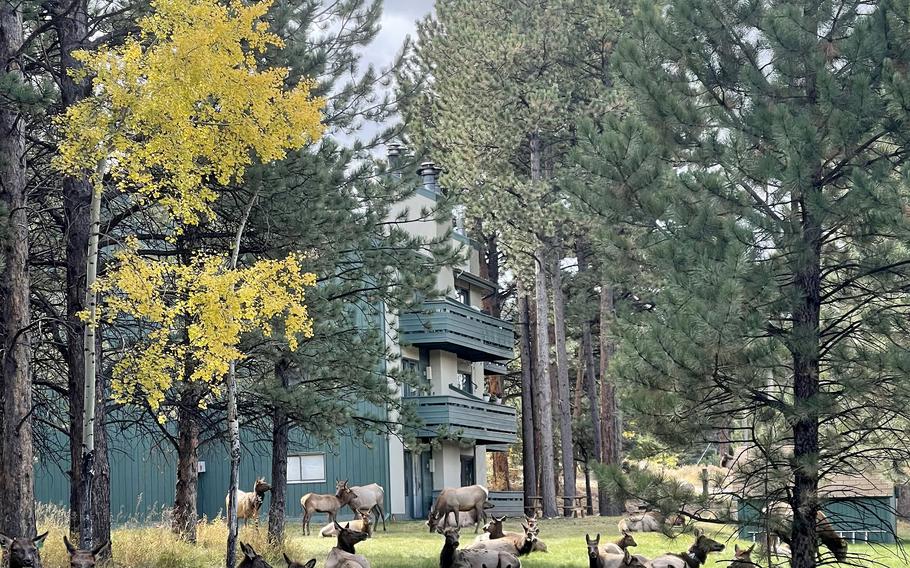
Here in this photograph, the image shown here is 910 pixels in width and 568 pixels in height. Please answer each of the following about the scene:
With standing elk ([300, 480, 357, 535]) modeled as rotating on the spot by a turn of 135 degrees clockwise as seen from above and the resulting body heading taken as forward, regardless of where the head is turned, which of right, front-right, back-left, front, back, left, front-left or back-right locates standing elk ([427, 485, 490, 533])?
back-left

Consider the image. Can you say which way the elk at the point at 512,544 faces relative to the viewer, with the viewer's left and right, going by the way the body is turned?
facing to the right of the viewer

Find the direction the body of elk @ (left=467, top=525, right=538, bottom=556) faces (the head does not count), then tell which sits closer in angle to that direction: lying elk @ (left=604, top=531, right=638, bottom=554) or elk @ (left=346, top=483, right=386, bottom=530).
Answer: the lying elk

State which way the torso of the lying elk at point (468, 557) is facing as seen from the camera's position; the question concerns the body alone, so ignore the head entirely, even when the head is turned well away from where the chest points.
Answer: to the viewer's left

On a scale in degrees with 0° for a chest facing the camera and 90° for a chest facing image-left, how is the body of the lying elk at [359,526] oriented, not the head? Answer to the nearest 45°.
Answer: approximately 270°

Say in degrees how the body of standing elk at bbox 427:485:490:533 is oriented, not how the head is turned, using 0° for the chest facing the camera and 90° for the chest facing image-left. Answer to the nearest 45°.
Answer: approximately 90°

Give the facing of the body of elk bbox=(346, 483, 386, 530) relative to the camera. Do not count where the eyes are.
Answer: to the viewer's left
